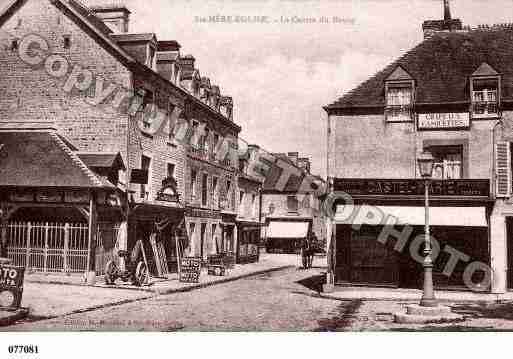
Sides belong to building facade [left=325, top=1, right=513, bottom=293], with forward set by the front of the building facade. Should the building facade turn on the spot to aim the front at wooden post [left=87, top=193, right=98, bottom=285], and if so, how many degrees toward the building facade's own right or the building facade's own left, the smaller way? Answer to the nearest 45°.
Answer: approximately 90° to the building facade's own right

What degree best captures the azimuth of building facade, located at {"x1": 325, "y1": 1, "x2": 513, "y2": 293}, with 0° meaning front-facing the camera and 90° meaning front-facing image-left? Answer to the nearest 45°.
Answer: approximately 0°

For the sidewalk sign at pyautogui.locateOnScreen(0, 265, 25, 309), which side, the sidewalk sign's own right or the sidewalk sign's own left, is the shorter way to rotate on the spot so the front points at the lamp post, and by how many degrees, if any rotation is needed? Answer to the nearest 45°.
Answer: approximately 90° to the sidewalk sign's own left

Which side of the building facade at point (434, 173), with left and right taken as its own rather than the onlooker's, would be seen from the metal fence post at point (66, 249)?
right

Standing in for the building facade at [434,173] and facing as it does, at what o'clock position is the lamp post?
The lamp post is roughly at 12 o'clock from the building facade.

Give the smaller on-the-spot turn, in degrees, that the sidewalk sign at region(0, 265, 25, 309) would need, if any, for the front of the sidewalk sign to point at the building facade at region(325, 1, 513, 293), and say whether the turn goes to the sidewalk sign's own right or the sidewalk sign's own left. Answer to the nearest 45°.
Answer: approximately 90° to the sidewalk sign's own left

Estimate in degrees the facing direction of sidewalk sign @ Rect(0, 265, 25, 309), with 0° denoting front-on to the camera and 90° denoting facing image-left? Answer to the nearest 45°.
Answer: approximately 0°

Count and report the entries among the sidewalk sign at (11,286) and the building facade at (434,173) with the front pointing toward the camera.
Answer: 2

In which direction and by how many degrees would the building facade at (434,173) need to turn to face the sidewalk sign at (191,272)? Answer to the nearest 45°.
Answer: approximately 90° to its right

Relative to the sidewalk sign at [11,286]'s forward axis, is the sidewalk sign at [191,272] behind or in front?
behind
